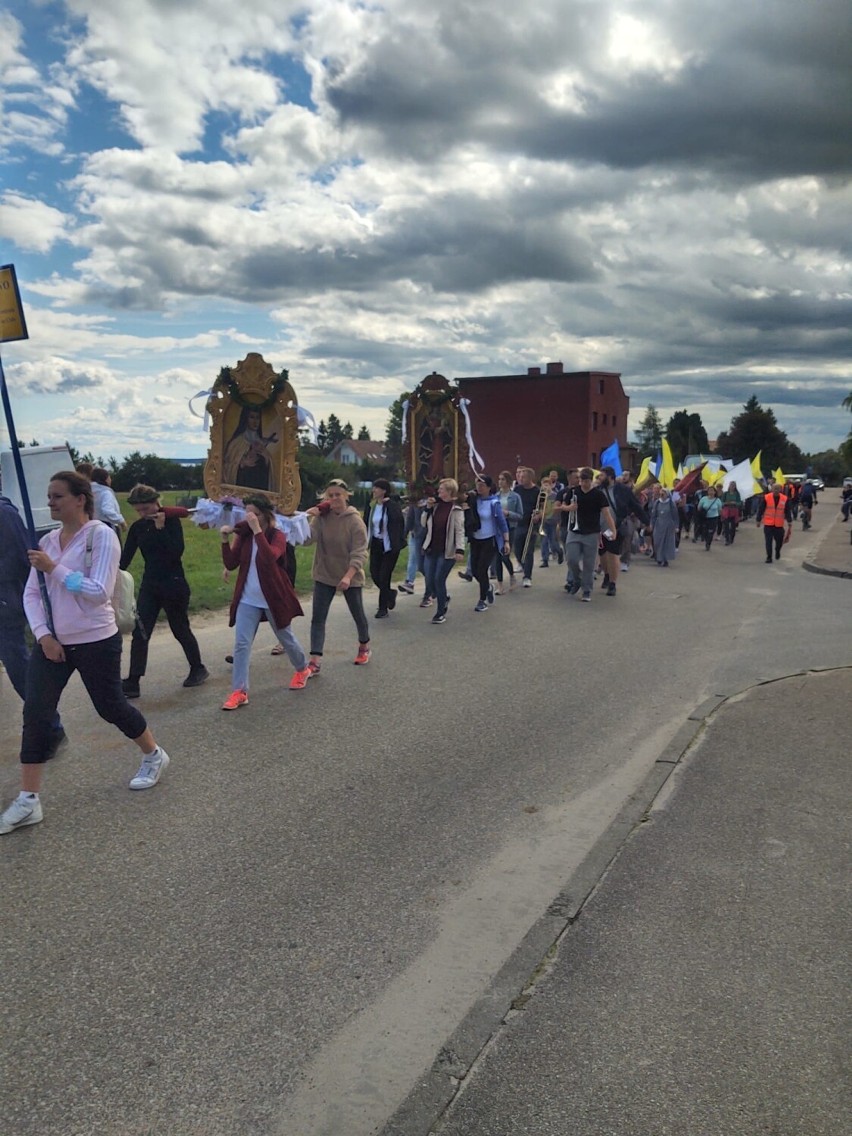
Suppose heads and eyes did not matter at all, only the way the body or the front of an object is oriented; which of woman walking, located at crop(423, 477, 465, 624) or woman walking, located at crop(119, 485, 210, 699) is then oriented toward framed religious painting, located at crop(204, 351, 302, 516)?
woman walking, located at crop(423, 477, 465, 624)

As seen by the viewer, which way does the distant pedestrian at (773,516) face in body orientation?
toward the camera

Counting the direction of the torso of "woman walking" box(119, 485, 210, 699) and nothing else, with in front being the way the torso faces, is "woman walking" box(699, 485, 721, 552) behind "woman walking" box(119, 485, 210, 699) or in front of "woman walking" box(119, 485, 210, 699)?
behind

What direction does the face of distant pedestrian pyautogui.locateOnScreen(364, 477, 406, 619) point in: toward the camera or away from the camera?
toward the camera

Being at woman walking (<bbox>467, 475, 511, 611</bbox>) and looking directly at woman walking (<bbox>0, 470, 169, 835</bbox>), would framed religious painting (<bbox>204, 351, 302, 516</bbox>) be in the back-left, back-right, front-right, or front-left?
front-right

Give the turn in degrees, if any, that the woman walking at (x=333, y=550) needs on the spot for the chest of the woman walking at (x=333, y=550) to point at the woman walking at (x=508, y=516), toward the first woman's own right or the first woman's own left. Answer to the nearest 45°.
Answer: approximately 180°

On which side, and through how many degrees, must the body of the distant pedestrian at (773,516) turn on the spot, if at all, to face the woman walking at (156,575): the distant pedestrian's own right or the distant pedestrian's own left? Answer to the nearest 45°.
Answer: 0° — they already face them

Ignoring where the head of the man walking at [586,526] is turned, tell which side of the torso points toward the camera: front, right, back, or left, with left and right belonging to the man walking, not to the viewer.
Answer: front

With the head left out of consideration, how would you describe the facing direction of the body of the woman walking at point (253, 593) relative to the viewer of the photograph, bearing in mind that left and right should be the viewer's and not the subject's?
facing the viewer and to the left of the viewer

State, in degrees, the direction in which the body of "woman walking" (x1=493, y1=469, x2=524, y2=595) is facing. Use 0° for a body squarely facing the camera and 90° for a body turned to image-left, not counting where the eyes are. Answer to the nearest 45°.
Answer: approximately 45°

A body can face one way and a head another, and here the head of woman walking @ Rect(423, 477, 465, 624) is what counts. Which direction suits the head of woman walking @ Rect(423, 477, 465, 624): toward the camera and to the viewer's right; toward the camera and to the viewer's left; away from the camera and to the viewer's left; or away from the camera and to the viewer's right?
toward the camera and to the viewer's left

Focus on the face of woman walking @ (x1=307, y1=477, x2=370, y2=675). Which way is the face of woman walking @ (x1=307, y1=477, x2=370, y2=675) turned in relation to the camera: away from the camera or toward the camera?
toward the camera

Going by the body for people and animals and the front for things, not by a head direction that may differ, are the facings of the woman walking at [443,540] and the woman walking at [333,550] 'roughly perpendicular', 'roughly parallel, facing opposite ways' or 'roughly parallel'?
roughly parallel

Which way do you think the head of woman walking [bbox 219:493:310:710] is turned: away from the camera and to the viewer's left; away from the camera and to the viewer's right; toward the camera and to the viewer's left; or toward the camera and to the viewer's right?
toward the camera and to the viewer's left

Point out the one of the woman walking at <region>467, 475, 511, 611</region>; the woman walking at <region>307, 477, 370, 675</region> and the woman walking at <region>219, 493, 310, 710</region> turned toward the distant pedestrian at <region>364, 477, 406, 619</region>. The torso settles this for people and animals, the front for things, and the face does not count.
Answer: the woman walking at <region>467, 475, 511, 611</region>

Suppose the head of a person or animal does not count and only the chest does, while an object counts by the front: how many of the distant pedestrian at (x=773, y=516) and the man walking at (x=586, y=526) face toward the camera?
2
